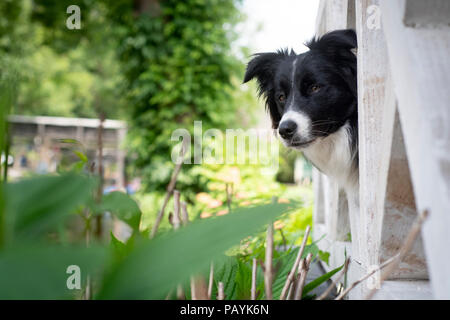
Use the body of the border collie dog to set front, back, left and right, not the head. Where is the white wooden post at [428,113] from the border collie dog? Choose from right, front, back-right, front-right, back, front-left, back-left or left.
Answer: front-left

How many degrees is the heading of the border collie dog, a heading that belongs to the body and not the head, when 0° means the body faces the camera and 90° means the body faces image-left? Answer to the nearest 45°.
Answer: approximately 45°
